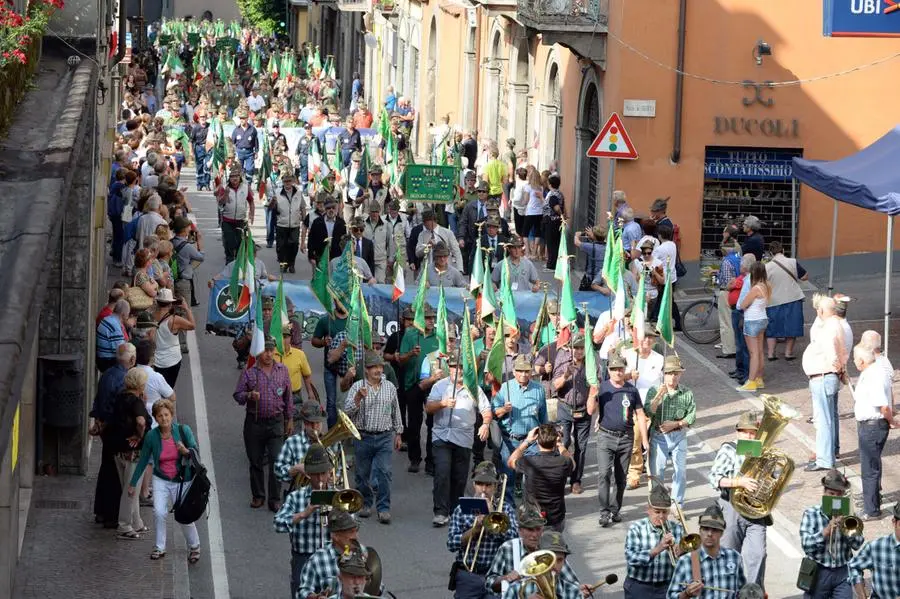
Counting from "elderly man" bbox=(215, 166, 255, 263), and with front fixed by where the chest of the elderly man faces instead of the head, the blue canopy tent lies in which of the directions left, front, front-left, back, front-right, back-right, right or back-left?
front-left

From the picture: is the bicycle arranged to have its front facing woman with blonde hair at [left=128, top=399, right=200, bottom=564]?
no

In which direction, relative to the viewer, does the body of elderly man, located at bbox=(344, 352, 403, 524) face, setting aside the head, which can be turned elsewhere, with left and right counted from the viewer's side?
facing the viewer

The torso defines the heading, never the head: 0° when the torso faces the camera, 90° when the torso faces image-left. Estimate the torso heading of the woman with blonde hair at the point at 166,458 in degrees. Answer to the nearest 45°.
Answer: approximately 0°

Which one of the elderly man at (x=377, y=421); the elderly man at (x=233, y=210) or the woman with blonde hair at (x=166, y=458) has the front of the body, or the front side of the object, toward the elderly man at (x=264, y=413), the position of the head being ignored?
the elderly man at (x=233, y=210)

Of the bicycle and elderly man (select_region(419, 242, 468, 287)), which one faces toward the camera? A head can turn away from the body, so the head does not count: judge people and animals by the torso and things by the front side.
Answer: the elderly man

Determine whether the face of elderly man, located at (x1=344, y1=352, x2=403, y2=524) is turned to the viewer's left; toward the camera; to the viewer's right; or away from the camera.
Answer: toward the camera

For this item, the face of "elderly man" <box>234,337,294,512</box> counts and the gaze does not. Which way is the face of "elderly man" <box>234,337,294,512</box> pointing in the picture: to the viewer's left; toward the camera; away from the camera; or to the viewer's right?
toward the camera

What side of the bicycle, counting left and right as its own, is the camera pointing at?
left

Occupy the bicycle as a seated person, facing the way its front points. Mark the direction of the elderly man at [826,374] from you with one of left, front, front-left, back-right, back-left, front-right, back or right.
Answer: left

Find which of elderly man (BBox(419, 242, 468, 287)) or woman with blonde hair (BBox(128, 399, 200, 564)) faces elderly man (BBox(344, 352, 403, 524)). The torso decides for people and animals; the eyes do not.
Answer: elderly man (BBox(419, 242, 468, 287))

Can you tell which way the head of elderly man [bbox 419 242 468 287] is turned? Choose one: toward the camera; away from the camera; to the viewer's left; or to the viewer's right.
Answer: toward the camera

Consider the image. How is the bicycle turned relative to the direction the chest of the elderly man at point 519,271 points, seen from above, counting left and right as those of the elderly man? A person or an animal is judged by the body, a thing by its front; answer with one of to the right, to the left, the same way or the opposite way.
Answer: to the right

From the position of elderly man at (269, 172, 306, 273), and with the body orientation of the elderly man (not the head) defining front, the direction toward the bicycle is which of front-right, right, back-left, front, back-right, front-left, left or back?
front-left
